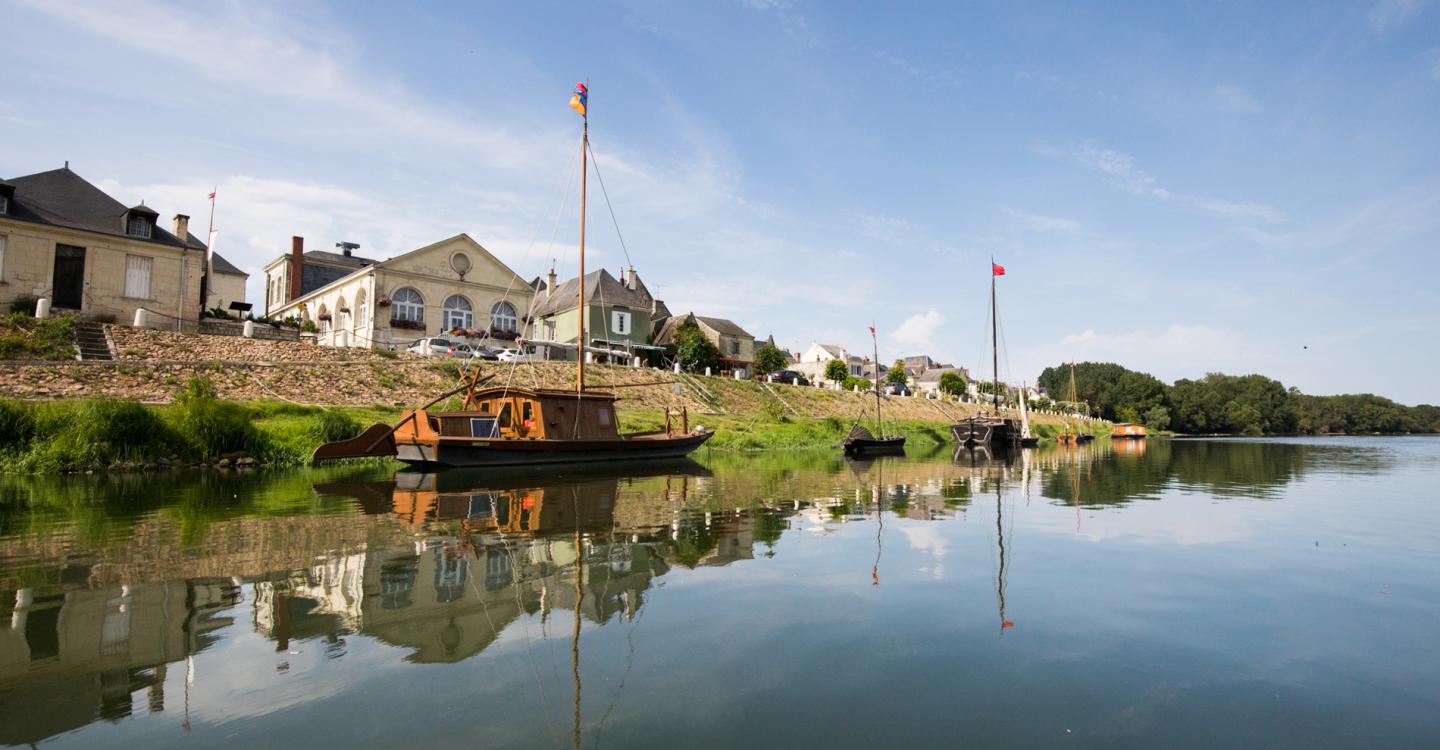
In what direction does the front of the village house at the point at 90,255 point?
toward the camera

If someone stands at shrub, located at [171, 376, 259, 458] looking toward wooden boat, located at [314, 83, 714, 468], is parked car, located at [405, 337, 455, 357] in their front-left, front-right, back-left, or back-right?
front-left

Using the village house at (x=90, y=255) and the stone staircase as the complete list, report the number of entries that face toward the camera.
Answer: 2

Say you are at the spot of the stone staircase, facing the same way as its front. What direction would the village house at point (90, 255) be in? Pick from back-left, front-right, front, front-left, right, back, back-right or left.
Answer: back

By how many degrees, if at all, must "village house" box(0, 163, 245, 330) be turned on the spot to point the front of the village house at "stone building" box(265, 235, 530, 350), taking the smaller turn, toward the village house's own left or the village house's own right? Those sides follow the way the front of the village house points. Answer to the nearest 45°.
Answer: approximately 90° to the village house's own left

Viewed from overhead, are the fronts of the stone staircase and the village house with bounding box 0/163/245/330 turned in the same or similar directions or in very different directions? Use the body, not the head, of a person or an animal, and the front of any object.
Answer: same or similar directions

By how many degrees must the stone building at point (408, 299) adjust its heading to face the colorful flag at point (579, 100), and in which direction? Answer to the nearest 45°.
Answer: approximately 45° to its right

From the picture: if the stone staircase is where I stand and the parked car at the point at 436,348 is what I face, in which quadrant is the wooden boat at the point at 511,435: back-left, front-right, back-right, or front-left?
front-right

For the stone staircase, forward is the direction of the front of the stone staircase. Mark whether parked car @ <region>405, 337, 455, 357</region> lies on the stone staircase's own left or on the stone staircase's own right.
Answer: on the stone staircase's own left

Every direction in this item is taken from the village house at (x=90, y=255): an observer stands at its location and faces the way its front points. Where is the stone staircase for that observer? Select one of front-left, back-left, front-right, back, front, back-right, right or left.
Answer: front

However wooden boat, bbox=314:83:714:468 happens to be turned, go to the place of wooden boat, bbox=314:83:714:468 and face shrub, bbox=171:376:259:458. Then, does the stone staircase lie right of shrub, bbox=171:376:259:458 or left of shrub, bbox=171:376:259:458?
right

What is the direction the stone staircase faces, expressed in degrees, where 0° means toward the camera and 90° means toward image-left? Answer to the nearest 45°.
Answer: approximately 0°

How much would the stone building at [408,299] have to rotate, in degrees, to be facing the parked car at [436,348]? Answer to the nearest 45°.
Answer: approximately 45° to its right

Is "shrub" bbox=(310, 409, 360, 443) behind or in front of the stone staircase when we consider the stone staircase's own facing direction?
in front

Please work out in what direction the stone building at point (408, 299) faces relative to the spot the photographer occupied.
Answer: facing the viewer and to the right of the viewer

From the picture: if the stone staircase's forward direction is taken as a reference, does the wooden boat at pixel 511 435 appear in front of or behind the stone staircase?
in front
